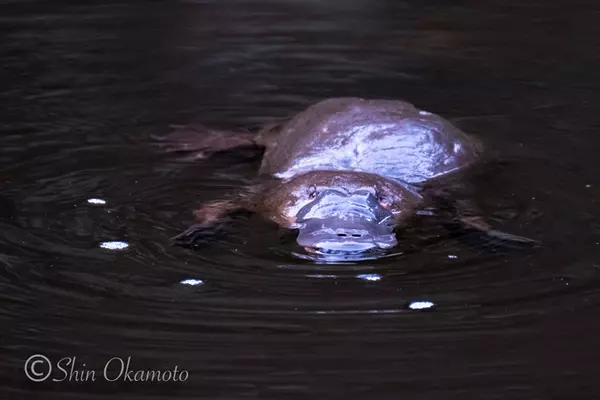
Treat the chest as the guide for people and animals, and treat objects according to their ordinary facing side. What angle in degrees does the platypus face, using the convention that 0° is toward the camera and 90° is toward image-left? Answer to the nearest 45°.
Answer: approximately 0°
